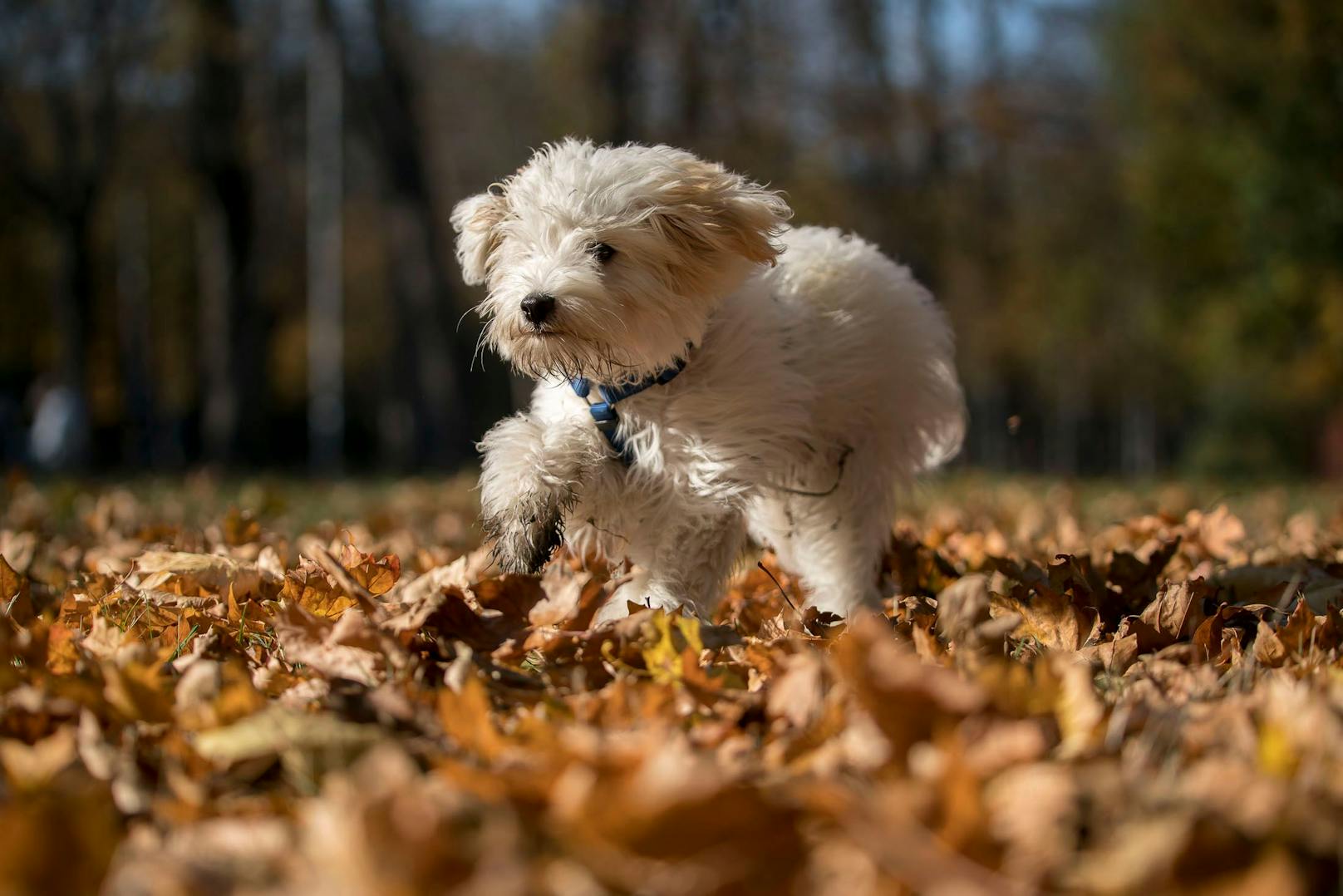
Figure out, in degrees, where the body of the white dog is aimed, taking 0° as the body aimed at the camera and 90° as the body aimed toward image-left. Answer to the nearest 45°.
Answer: approximately 45°

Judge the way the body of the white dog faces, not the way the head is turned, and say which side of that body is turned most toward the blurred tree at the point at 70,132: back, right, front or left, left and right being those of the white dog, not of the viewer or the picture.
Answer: right

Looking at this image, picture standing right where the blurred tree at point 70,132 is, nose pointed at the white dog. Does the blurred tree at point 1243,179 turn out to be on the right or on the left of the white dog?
left

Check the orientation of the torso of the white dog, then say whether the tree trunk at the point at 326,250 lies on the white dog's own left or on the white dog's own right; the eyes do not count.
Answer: on the white dog's own right

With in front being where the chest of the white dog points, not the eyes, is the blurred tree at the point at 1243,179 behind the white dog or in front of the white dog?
behind

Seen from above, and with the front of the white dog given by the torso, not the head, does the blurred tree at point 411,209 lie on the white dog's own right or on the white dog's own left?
on the white dog's own right
